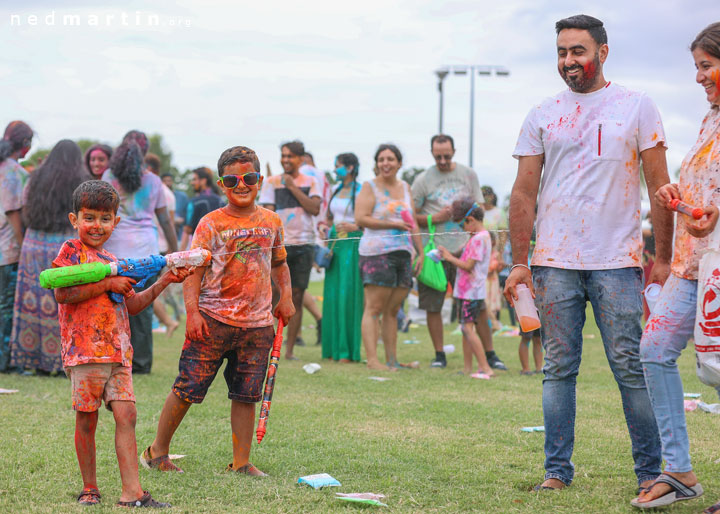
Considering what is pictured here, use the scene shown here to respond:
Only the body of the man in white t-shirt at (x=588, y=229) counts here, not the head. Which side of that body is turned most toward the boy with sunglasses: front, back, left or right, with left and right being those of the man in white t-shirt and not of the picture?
right

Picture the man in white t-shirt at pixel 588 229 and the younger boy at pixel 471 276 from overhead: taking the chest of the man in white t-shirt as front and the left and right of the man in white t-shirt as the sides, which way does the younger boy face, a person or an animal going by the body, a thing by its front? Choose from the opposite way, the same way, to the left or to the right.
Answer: to the right

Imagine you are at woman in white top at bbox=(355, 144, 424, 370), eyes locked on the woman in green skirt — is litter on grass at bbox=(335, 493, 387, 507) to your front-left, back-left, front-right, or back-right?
back-left

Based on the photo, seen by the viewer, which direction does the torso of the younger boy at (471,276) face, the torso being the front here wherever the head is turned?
to the viewer's left

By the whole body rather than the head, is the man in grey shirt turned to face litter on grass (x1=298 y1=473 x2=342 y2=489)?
yes

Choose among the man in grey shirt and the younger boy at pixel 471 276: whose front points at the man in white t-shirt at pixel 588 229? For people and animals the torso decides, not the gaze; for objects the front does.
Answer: the man in grey shirt

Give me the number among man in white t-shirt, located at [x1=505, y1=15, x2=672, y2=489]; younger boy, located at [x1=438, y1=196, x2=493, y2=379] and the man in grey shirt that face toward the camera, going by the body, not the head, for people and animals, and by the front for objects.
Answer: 2

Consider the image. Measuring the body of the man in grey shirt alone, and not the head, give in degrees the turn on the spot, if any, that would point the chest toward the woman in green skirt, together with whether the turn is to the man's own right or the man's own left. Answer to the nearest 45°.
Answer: approximately 90° to the man's own right

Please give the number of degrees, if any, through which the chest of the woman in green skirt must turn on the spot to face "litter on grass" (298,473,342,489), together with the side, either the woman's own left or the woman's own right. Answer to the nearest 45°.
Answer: approximately 45° to the woman's own left

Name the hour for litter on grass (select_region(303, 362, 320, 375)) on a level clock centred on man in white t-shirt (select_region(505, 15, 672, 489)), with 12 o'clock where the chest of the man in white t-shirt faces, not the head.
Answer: The litter on grass is roughly at 5 o'clock from the man in white t-shirt.
